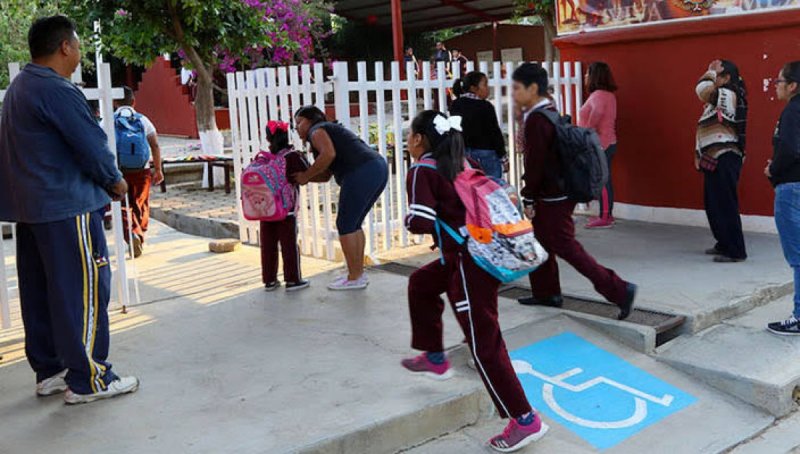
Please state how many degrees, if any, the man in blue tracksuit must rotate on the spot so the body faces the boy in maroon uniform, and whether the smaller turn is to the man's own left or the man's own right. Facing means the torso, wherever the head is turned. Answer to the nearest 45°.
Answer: approximately 45° to the man's own right

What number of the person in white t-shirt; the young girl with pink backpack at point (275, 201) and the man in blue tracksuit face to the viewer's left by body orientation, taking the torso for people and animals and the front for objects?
0

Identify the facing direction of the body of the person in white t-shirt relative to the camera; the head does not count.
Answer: away from the camera

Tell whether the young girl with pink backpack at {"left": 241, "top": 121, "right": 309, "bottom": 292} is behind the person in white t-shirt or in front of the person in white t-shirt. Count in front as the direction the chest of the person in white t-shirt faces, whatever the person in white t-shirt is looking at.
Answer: behind

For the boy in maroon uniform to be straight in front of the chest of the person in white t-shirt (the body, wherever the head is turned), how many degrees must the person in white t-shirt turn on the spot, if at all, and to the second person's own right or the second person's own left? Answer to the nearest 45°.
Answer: approximately 135° to the second person's own right

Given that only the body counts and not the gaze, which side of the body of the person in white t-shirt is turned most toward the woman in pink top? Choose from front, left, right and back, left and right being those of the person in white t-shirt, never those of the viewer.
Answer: right

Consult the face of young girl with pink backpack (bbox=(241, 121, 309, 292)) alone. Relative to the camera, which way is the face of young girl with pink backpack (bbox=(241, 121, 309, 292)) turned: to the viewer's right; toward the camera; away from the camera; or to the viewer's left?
away from the camera
